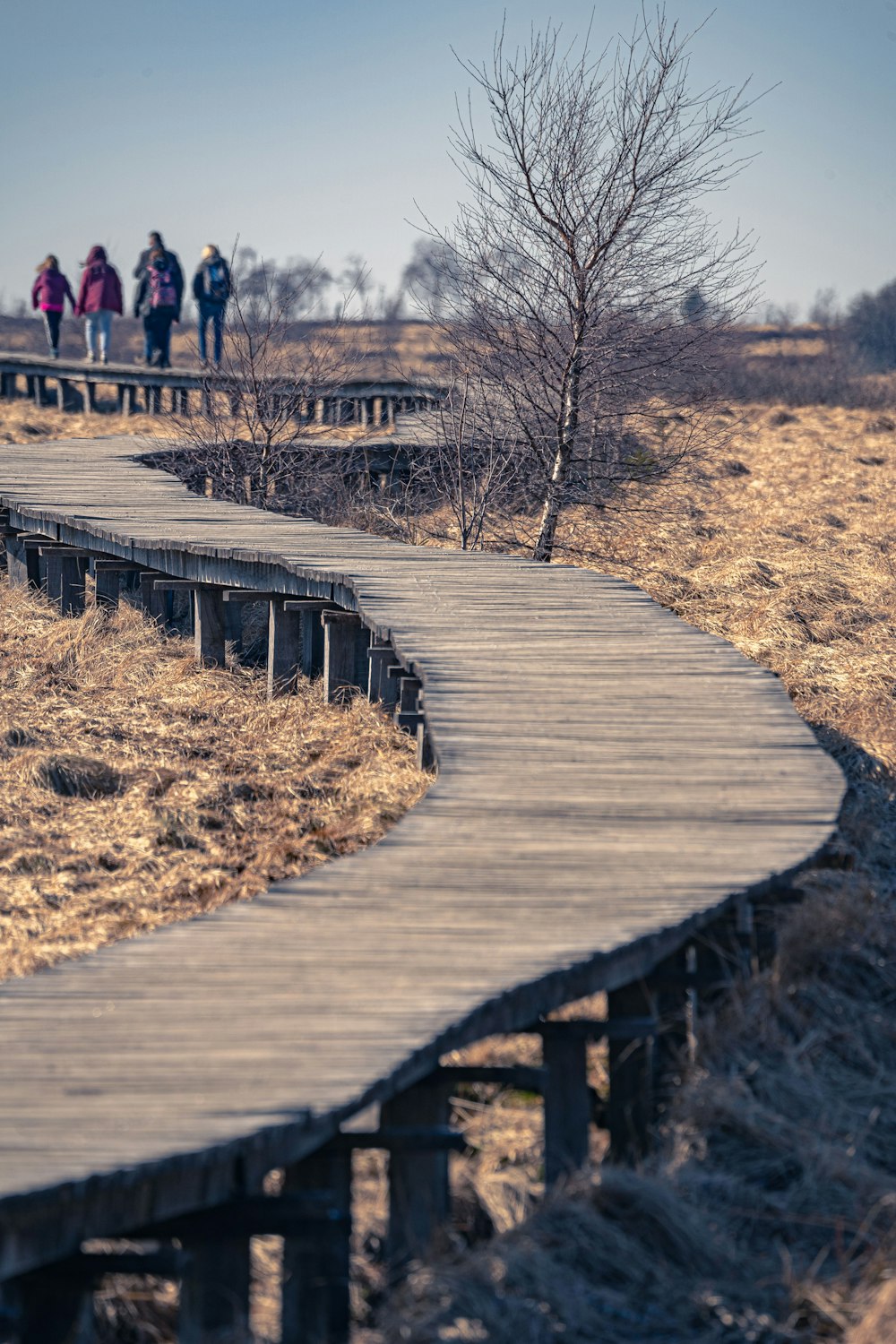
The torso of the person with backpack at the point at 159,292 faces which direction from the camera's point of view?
away from the camera

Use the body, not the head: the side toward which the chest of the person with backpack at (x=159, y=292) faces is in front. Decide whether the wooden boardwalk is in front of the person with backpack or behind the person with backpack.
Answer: behind

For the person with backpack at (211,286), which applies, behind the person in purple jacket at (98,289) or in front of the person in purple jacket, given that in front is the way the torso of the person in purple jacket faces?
behind

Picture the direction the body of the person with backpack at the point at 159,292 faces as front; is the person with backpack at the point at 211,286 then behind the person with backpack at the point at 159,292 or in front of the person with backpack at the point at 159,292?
behind

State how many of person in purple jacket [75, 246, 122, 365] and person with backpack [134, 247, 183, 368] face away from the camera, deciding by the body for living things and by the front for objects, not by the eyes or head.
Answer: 2

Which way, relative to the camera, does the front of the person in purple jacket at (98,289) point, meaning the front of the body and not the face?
away from the camera

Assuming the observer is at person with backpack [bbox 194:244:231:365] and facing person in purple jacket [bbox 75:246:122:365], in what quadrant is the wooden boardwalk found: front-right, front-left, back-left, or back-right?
back-left

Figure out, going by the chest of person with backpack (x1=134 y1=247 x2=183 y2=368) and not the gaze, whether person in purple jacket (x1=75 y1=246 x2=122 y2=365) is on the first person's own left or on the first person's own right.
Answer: on the first person's own left
